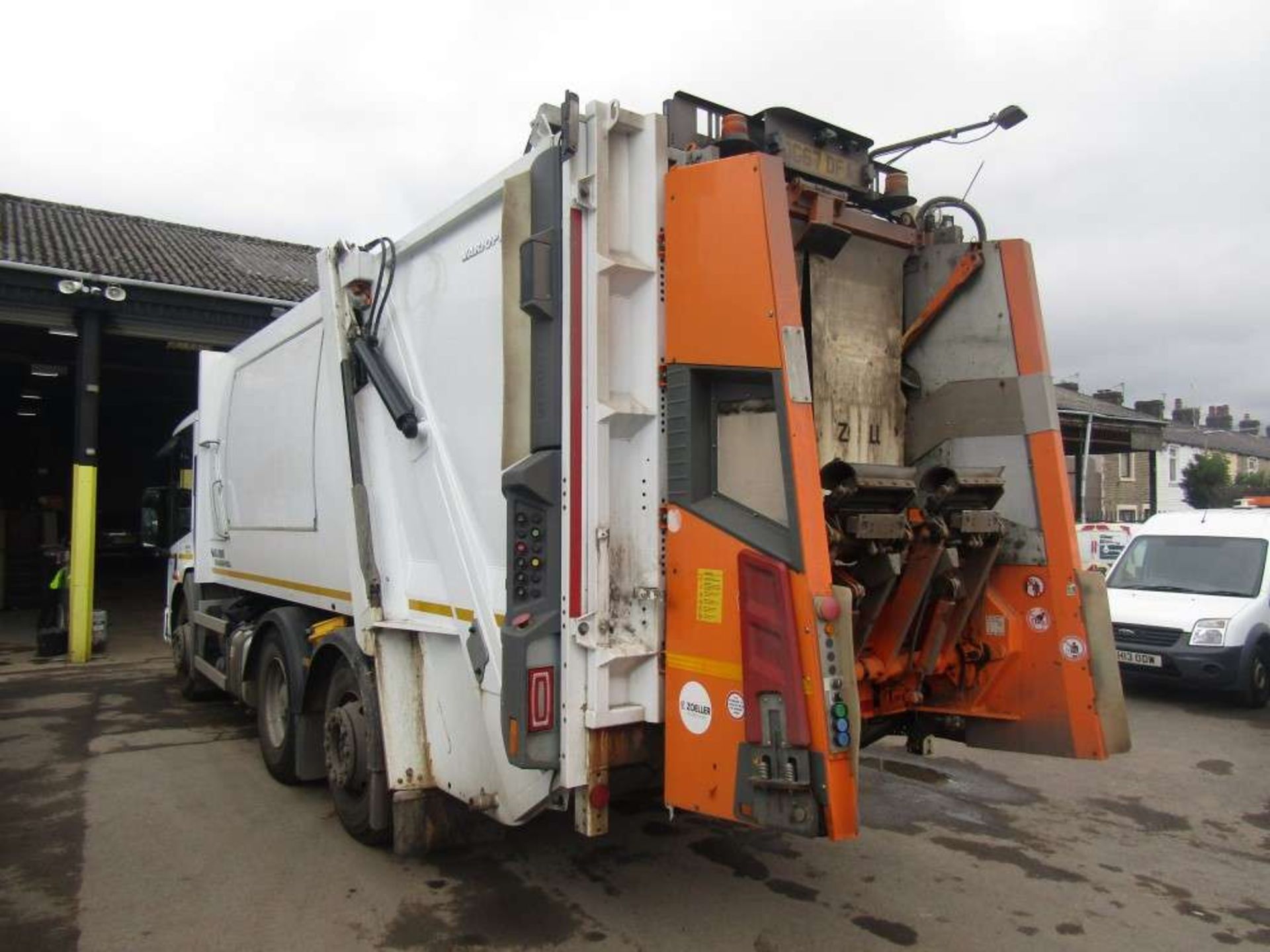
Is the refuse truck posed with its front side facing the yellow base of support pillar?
yes

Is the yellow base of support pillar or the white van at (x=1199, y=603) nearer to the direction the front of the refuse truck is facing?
the yellow base of support pillar

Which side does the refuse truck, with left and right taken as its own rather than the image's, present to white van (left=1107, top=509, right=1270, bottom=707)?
right

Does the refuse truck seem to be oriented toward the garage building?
yes

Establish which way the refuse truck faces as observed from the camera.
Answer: facing away from the viewer and to the left of the viewer
